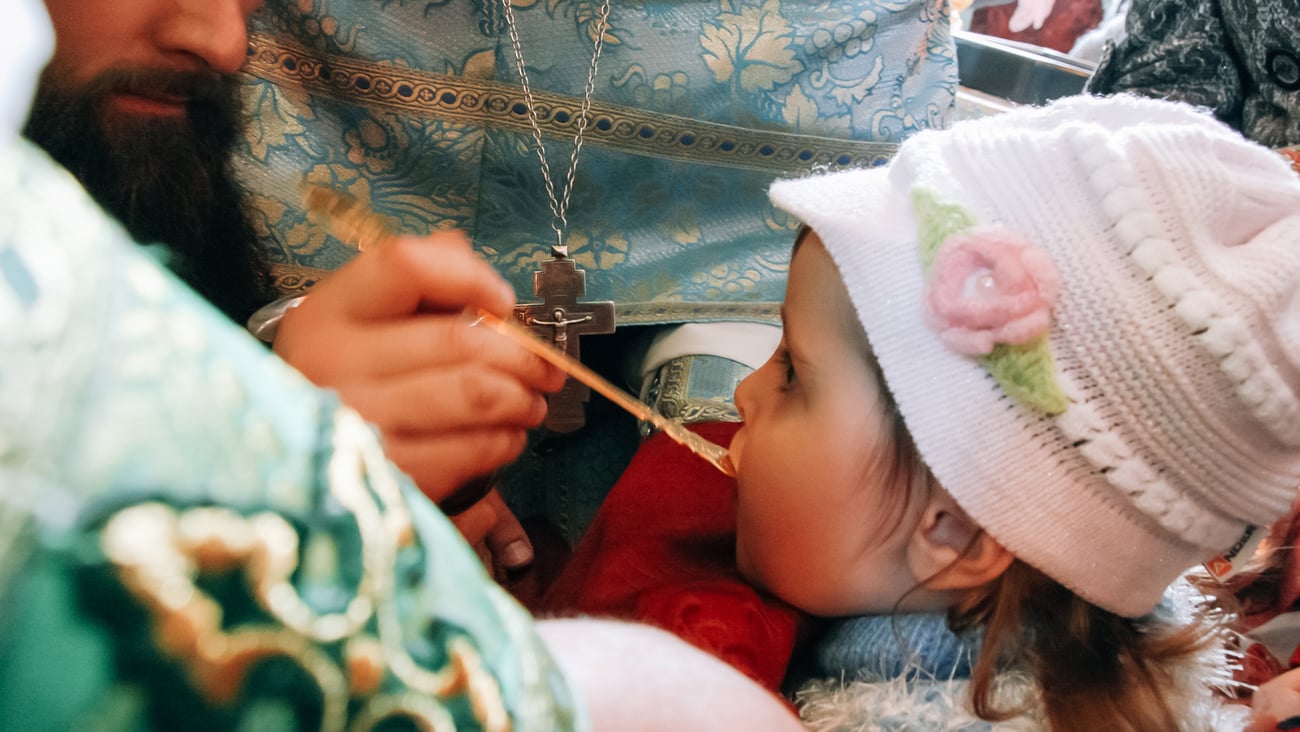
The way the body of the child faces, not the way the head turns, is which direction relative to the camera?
to the viewer's left

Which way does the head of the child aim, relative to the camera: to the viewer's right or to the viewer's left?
to the viewer's left
